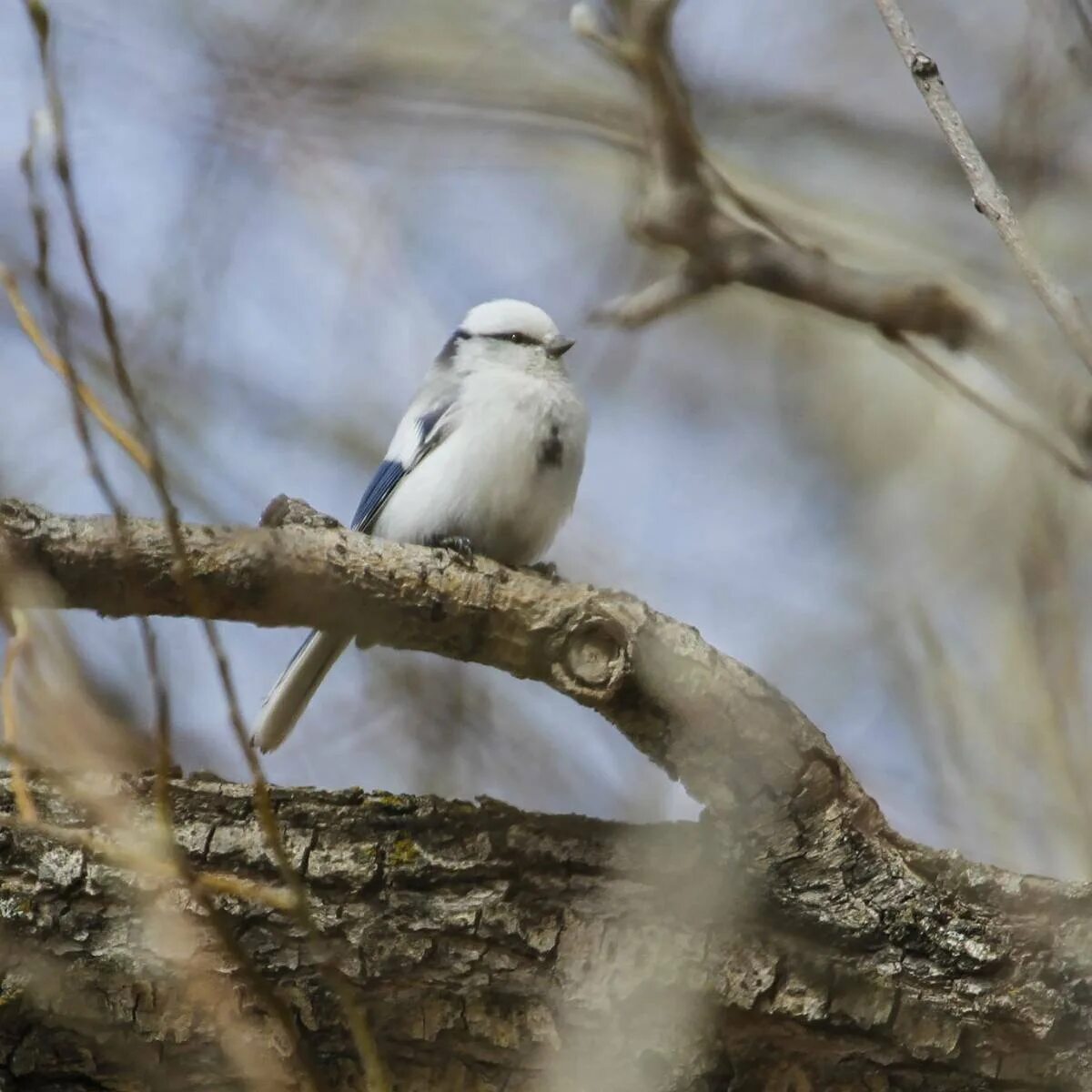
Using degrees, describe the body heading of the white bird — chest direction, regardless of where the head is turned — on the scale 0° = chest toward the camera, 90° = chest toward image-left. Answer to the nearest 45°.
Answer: approximately 315°

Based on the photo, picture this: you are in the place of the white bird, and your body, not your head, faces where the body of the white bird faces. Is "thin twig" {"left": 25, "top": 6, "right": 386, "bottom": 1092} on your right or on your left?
on your right
